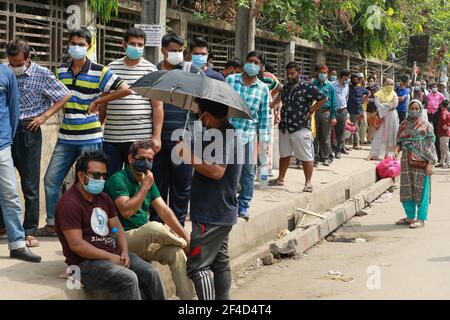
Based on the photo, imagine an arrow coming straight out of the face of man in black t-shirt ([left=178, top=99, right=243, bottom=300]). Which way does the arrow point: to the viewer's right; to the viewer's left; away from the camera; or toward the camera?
to the viewer's left

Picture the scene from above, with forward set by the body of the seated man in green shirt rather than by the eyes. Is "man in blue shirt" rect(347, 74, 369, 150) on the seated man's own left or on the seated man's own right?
on the seated man's own left

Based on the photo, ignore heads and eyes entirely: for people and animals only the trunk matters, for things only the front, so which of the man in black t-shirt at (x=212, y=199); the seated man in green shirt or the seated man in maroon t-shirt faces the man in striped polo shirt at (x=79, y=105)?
the man in black t-shirt

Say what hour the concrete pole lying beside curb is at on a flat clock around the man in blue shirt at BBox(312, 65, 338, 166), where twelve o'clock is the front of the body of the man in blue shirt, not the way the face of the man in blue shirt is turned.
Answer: The concrete pole lying beside curb is roughly at 12 o'clock from the man in blue shirt.

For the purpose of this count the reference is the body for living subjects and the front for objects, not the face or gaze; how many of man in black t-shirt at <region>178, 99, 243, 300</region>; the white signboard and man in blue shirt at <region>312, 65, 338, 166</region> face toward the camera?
2

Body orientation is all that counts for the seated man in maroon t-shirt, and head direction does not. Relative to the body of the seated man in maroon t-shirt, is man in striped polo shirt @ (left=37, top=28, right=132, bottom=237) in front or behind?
behind

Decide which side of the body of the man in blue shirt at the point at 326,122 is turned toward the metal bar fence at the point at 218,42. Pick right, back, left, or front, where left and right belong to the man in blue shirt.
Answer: right

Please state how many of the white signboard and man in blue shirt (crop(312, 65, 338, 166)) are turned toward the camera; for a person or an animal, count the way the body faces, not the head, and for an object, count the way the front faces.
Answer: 2

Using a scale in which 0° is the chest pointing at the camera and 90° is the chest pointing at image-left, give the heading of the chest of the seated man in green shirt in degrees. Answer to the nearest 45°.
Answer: approximately 315°

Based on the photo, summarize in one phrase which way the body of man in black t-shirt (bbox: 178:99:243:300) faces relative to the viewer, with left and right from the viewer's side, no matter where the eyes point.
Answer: facing away from the viewer and to the left of the viewer
